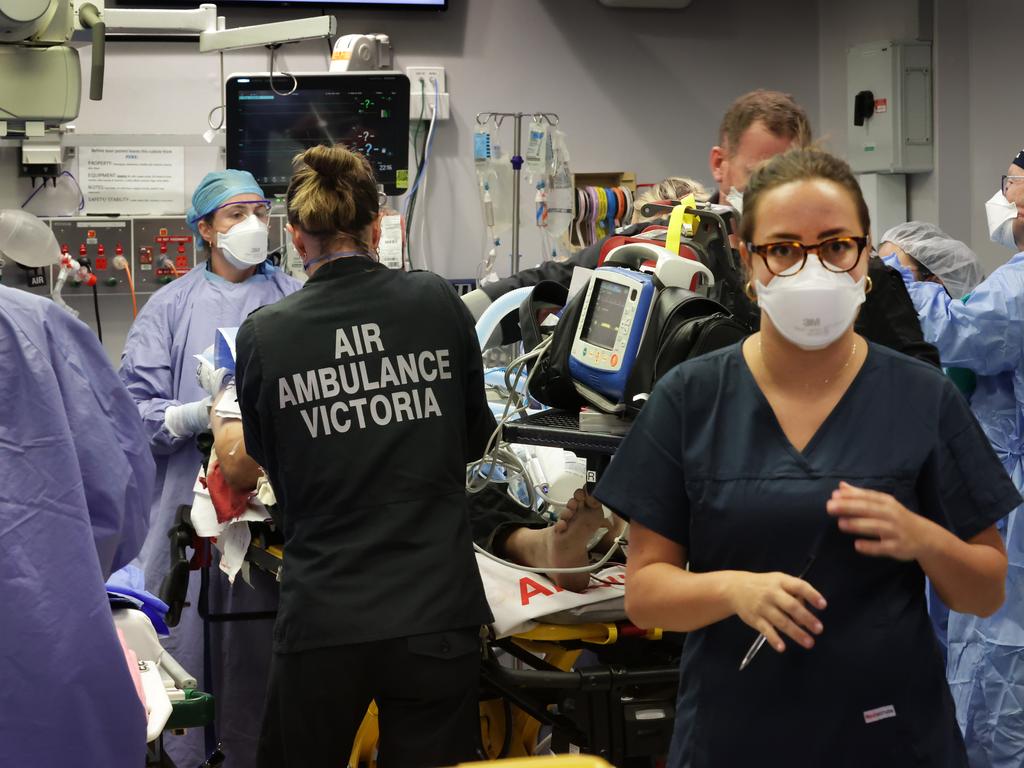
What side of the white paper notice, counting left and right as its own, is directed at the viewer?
front

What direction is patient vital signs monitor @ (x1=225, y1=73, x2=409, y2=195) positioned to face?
toward the camera

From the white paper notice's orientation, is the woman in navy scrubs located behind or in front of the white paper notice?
in front

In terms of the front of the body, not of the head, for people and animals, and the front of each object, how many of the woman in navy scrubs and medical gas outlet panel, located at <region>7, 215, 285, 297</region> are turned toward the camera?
2

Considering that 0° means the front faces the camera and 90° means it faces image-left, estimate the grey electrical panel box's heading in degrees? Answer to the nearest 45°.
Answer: approximately 45°

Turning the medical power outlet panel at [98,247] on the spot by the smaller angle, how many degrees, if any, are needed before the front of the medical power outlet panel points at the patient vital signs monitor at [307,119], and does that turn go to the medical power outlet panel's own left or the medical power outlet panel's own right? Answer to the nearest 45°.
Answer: approximately 45° to the medical power outlet panel's own left

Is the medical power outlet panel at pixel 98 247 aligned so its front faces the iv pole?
no

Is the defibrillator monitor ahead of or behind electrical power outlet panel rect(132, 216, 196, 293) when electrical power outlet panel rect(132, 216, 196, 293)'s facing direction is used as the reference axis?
ahead

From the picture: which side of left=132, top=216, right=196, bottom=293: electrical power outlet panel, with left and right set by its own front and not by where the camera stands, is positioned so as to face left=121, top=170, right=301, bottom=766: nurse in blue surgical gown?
front

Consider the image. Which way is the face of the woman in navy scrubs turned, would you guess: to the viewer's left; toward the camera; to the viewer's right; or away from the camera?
toward the camera

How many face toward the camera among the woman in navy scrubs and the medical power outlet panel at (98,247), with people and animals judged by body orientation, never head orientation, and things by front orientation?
2

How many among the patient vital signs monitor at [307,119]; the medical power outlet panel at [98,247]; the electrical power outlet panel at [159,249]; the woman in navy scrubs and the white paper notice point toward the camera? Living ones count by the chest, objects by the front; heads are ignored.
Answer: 5
